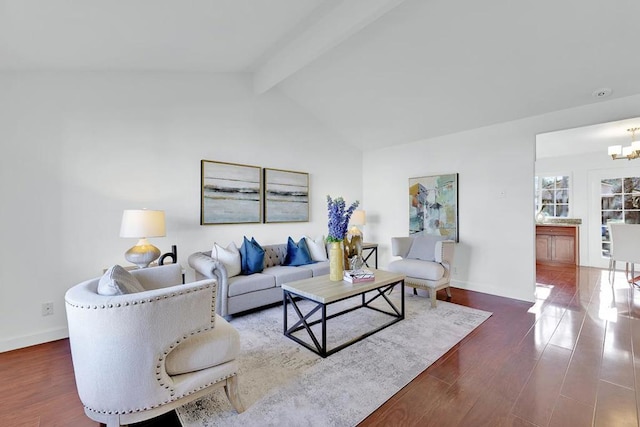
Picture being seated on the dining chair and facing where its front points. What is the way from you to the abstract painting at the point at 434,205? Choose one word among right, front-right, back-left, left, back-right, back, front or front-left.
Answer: back-left

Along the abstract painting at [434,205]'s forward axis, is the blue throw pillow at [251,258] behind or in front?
in front

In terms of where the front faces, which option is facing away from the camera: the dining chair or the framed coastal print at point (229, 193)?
the dining chair

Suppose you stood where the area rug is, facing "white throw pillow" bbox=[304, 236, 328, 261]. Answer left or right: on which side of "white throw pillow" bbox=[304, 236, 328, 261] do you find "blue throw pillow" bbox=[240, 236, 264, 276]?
left

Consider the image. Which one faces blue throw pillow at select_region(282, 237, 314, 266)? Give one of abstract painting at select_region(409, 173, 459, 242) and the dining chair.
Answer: the abstract painting

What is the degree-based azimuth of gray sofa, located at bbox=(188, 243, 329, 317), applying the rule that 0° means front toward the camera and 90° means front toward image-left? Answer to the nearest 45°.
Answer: approximately 315°

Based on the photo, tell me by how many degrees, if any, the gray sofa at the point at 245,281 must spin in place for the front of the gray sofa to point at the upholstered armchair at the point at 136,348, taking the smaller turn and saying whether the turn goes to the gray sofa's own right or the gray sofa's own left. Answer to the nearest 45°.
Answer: approximately 45° to the gray sofa's own right

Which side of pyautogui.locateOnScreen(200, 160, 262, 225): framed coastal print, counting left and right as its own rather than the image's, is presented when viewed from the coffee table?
front

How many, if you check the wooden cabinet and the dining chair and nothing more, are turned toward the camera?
1

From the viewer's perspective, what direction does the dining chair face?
away from the camera
